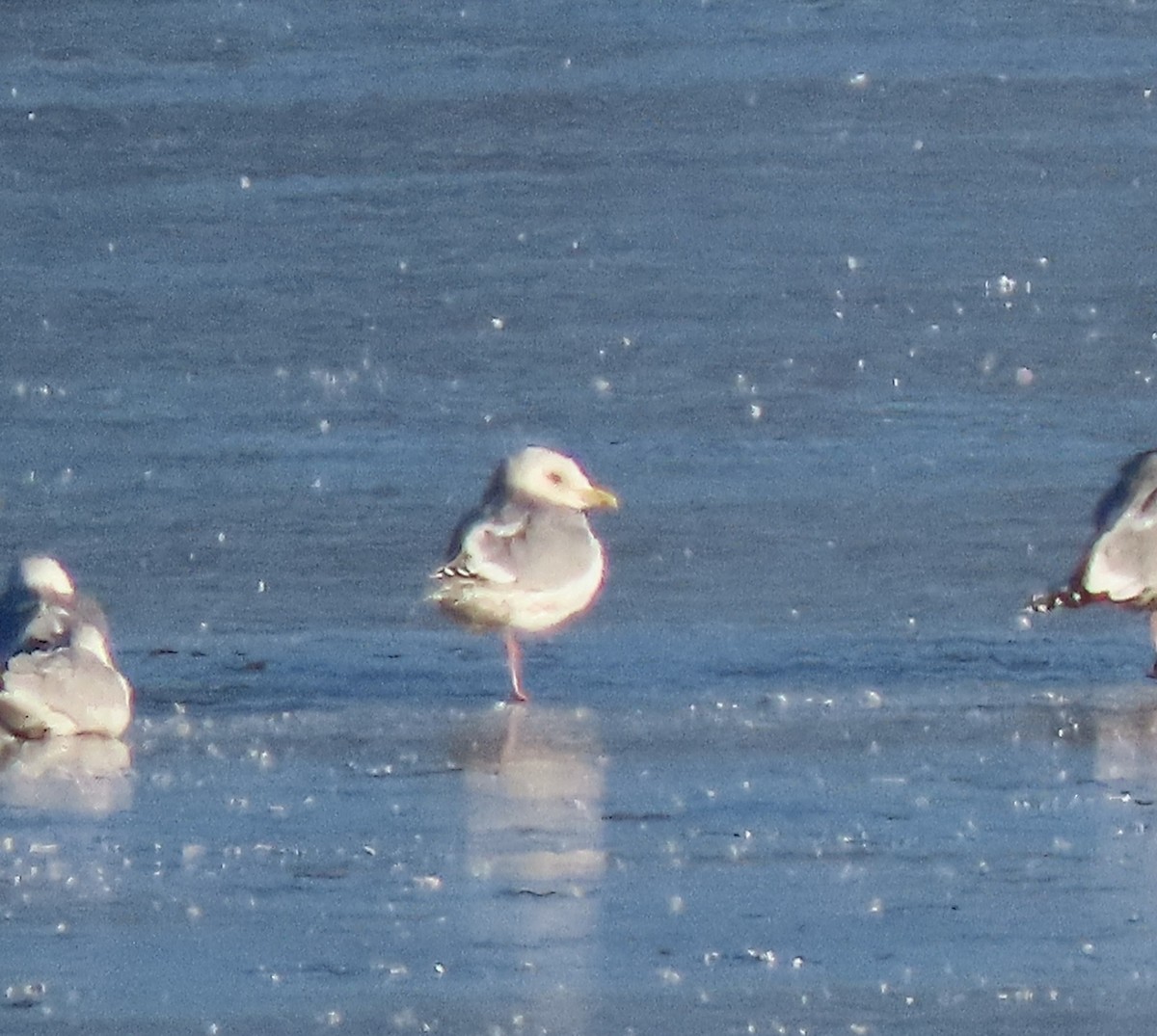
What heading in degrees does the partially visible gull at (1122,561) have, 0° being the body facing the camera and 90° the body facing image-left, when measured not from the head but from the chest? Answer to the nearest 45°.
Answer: approximately 270°

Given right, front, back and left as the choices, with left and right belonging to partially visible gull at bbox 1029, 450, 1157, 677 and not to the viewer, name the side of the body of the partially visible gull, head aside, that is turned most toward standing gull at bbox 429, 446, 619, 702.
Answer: back

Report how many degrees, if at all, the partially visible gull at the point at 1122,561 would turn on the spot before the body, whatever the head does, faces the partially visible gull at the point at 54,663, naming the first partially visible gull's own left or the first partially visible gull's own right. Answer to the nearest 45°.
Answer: approximately 180°
